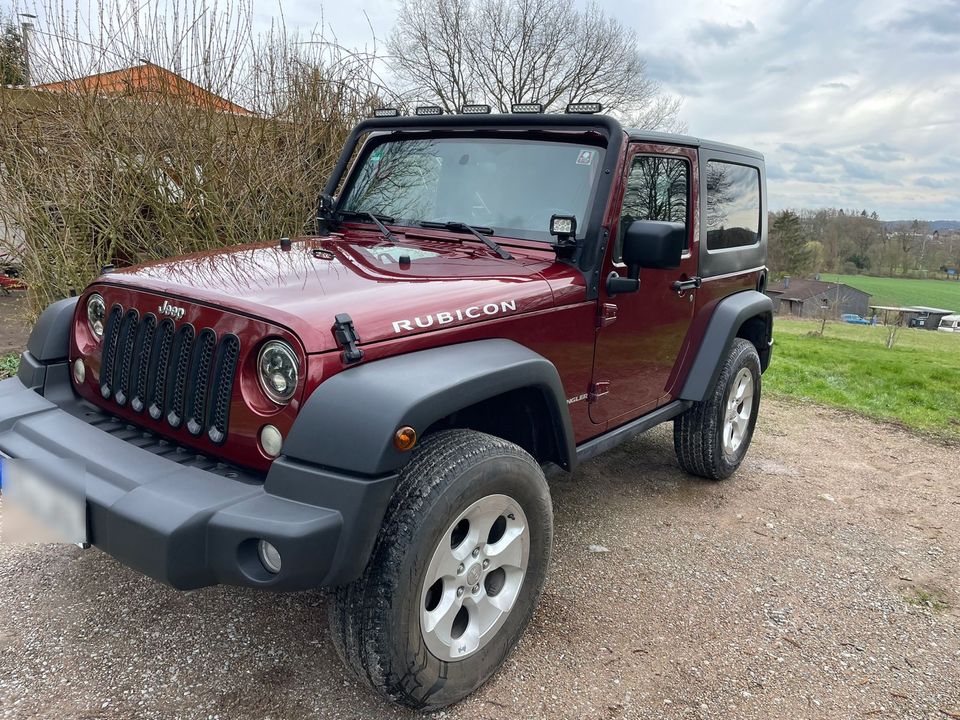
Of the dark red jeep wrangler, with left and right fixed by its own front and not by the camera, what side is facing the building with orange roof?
right

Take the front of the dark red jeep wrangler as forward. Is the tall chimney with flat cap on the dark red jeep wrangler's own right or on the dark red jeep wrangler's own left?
on the dark red jeep wrangler's own right

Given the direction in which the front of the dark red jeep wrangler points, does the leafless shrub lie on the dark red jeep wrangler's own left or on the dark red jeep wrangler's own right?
on the dark red jeep wrangler's own right

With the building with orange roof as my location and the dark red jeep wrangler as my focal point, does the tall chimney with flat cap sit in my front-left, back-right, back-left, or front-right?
back-right

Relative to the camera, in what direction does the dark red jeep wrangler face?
facing the viewer and to the left of the viewer
